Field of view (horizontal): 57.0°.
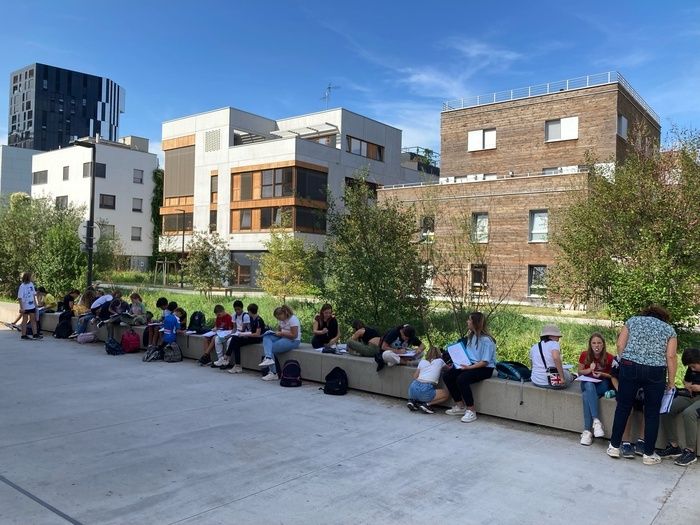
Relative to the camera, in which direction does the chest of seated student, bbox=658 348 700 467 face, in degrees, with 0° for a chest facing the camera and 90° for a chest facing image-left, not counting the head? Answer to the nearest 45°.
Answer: approximately 45°

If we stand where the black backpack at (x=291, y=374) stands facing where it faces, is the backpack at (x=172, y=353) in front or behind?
behind

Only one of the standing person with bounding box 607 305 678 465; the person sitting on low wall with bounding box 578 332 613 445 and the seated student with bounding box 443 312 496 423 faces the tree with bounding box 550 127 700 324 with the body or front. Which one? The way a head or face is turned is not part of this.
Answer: the standing person with bounding box 607 305 678 465

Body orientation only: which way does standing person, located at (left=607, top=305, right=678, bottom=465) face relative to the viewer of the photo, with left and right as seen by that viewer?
facing away from the viewer

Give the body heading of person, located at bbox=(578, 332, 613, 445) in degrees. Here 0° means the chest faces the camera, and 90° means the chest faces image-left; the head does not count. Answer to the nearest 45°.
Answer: approximately 0°

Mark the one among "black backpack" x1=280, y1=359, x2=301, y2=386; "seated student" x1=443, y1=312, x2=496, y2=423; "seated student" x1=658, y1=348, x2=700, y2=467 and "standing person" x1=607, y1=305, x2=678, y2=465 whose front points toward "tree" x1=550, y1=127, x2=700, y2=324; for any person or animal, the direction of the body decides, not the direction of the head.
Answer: the standing person

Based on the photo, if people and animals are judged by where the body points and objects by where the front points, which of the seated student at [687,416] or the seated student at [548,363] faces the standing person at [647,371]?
the seated student at [687,416]

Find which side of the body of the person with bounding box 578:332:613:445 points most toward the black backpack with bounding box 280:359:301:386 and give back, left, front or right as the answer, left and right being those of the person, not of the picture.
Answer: right
